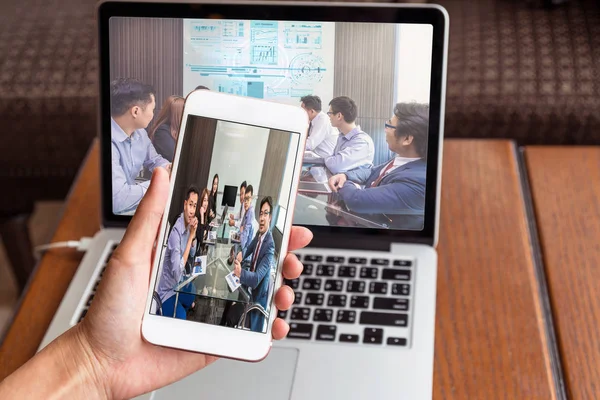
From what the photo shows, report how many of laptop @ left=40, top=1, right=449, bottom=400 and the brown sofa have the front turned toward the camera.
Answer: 2

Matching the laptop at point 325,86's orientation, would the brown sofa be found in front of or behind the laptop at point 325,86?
behind

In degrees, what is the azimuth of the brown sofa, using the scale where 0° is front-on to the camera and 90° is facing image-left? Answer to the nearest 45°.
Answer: approximately 0°

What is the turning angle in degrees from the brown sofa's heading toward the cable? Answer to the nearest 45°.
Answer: approximately 45° to its right

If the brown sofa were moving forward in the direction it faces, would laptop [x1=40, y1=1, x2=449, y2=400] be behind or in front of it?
in front

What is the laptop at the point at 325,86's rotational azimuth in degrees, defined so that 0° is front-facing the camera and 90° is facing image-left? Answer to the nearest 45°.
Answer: approximately 0°
